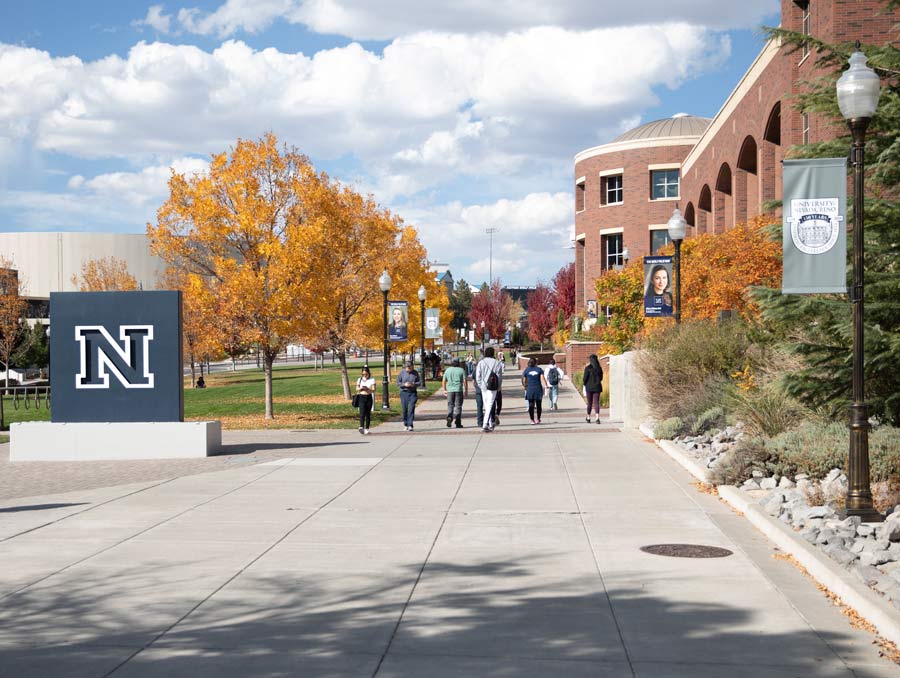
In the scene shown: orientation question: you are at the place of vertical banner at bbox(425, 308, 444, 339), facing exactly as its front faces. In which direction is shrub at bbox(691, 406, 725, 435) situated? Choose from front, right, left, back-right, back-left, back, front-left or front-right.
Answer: front

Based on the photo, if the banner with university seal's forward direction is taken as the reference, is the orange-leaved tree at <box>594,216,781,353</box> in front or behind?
behind

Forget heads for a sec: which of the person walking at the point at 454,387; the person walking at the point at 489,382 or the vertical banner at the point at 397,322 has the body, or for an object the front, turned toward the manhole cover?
the vertical banner

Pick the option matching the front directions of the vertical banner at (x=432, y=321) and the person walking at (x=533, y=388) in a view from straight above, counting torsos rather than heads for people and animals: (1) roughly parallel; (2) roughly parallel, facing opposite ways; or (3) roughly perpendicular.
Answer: roughly parallel, facing opposite ways

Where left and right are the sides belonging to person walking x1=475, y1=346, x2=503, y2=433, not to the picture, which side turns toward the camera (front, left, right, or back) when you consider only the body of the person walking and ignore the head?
back

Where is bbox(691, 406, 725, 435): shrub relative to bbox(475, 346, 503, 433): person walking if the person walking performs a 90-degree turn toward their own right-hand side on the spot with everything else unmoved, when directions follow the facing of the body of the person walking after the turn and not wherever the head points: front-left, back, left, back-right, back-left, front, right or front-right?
front-right

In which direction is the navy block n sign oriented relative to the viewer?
toward the camera

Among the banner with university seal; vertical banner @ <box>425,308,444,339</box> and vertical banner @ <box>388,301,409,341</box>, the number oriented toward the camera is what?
3

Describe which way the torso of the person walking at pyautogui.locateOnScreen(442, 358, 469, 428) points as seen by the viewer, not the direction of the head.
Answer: away from the camera

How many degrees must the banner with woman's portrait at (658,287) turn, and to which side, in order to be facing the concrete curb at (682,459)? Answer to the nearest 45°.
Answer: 0° — it already faces it

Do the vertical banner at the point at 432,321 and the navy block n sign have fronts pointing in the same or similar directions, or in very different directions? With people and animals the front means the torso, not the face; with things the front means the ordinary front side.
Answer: same or similar directions

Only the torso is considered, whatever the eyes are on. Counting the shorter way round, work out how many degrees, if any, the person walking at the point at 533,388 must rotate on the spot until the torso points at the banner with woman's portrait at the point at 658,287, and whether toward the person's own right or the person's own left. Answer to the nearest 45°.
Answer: approximately 90° to the person's own right

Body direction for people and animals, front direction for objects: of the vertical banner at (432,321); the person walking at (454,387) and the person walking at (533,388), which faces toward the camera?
the vertical banner

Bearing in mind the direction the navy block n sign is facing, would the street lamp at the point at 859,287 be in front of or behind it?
in front

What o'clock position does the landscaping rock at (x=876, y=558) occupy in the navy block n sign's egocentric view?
The landscaping rock is roughly at 11 o'clock from the navy block n sign.
